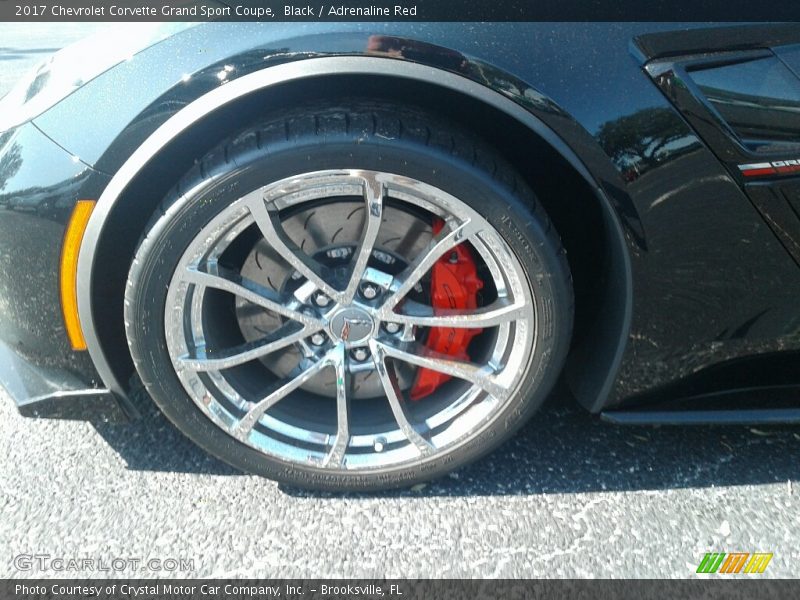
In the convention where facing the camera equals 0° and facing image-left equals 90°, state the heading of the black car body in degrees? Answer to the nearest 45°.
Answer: approximately 90°
